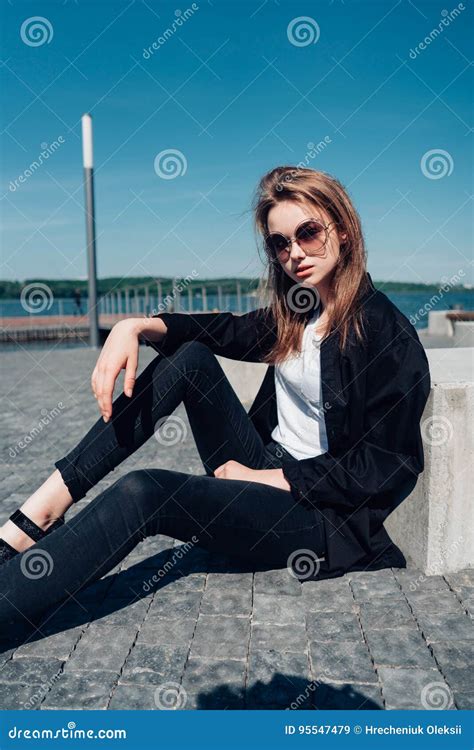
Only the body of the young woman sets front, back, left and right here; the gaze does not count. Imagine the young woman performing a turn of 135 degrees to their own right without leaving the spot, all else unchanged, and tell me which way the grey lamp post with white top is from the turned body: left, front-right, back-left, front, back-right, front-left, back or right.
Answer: front

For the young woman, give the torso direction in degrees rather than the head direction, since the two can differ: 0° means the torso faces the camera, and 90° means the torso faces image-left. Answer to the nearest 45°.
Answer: approximately 45°
